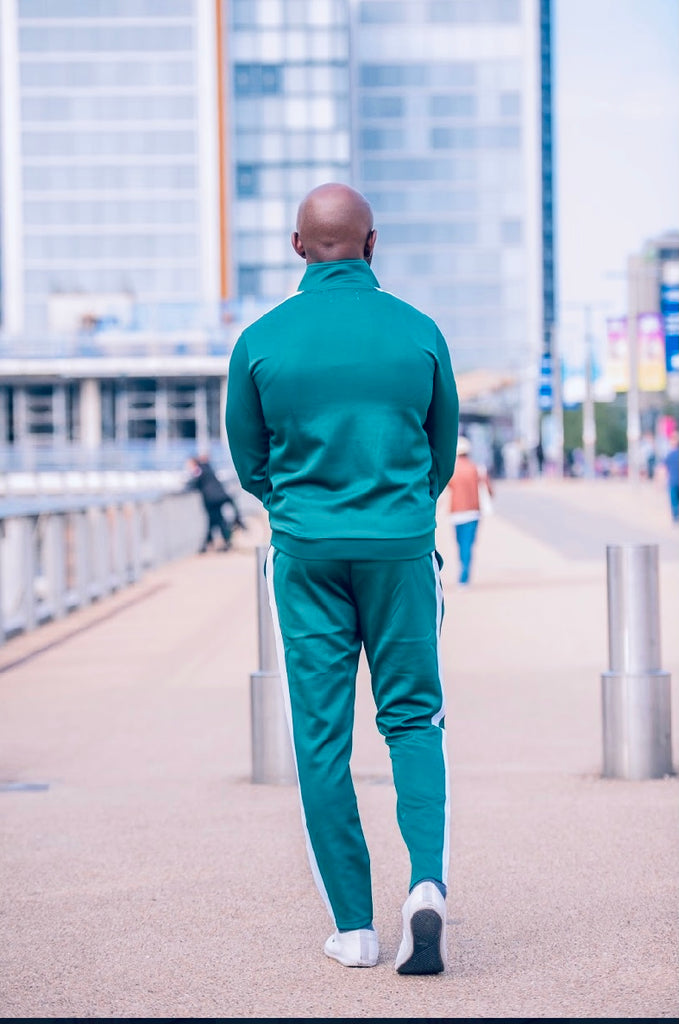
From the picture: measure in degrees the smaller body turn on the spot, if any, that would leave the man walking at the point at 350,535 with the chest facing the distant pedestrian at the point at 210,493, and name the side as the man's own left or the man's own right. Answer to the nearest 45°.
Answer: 0° — they already face them

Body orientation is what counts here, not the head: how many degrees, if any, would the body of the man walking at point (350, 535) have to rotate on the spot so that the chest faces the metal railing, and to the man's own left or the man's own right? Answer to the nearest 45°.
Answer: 0° — they already face it

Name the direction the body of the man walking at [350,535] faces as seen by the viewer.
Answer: away from the camera
